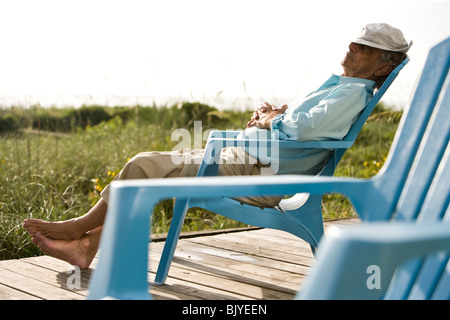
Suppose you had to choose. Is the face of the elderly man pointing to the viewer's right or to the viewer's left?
to the viewer's left

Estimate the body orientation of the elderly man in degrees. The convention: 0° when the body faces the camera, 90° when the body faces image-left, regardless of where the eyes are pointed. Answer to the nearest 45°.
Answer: approximately 90°

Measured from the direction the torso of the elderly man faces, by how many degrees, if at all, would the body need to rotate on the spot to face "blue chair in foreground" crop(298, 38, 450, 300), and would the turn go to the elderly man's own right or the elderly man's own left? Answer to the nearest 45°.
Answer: approximately 90° to the elderly man's own left

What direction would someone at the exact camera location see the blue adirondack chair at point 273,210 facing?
facing to the left of the viewer

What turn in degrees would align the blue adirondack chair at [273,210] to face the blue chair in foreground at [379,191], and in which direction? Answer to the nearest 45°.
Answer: approximately 90° to its left

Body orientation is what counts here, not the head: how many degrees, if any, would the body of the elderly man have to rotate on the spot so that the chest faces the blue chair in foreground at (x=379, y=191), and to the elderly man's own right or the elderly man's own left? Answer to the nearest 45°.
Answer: approximately 90° to the elderly man's own left
